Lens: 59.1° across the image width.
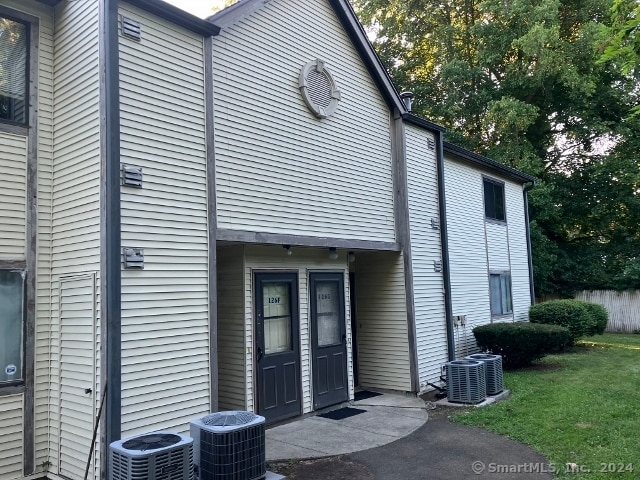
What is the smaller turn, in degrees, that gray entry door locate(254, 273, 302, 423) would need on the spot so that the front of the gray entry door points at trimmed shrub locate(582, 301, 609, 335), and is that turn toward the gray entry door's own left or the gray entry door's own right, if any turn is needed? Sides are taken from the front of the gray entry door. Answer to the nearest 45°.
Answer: approximately 90° to the gray entry door's own left

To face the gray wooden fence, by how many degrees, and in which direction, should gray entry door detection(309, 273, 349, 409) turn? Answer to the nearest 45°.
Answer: approximately 90° to its left

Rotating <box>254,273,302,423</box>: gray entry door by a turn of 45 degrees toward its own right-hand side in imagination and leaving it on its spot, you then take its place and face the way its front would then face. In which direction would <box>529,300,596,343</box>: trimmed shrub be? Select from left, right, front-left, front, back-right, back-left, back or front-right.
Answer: back-left

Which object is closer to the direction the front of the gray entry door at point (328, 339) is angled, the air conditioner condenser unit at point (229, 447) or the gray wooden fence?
the air conditioner condenser unit

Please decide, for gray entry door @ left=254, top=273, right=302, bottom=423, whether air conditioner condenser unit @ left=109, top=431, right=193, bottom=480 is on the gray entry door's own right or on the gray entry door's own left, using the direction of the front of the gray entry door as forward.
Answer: on the gray entry door's own right

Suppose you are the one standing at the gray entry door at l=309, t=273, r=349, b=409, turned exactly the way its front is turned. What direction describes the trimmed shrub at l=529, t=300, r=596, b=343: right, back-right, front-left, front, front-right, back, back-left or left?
left

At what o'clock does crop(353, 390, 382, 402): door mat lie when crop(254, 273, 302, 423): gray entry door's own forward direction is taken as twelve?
The door mat is roughly at 9 o'clock from the gray entry door.

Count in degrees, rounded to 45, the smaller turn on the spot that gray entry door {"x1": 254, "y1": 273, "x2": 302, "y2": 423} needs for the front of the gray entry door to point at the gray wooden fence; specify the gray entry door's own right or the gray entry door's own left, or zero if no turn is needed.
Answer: approximately 90° to the gray entry door's own left

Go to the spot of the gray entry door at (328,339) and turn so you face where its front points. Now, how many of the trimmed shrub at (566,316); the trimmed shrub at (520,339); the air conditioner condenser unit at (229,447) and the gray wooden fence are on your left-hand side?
3

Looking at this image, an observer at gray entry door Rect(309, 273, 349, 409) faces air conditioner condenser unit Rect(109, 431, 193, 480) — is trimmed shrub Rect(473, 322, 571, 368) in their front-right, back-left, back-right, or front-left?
back-left

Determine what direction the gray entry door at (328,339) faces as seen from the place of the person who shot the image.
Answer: facing the viewer and to the right of the viewer

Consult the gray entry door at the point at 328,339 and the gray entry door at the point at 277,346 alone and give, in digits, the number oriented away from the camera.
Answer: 0
